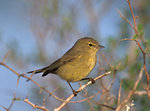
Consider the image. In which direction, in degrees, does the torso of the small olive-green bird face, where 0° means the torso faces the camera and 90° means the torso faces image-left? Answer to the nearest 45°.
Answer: approximately 270°
